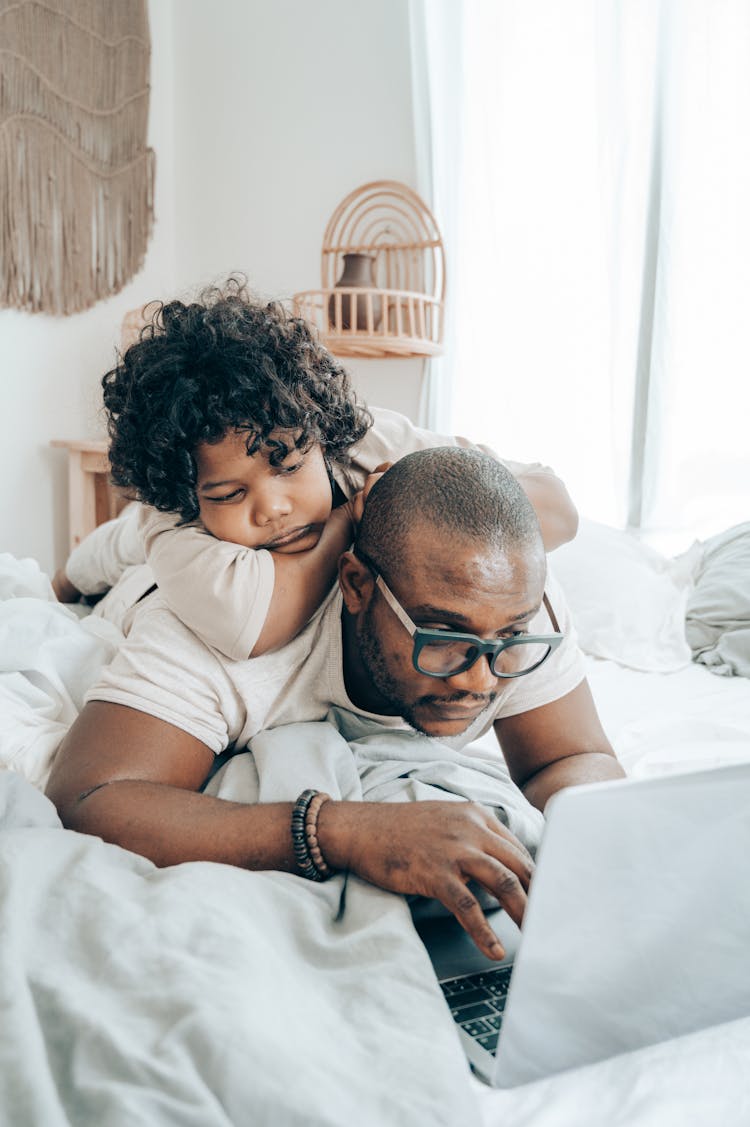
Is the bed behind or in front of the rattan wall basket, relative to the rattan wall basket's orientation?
in front

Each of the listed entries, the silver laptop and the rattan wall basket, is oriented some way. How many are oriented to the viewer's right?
0

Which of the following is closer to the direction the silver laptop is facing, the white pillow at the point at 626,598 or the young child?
the young child

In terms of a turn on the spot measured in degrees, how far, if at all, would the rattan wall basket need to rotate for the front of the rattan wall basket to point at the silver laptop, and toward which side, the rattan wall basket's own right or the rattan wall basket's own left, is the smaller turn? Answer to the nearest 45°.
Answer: approximately 45° to the rattan wall basket's own left

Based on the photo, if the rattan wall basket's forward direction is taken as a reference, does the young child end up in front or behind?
in front

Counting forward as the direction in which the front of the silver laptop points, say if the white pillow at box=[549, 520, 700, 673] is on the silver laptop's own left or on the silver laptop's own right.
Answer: on the silver laptop's own right

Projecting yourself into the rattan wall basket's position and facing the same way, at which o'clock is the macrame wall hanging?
The macrame wall hanging is roughly at 2 o'clock from the rattan wall basket.

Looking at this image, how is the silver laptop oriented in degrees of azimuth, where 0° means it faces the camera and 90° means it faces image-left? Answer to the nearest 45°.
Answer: approximately 135°

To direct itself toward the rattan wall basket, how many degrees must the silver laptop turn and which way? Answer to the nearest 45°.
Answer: approximately 45° to its right

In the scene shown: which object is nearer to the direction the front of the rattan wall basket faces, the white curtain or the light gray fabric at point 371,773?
the light gray fabric

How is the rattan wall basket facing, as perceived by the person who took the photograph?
facing the viewer and to the left of the viewer
